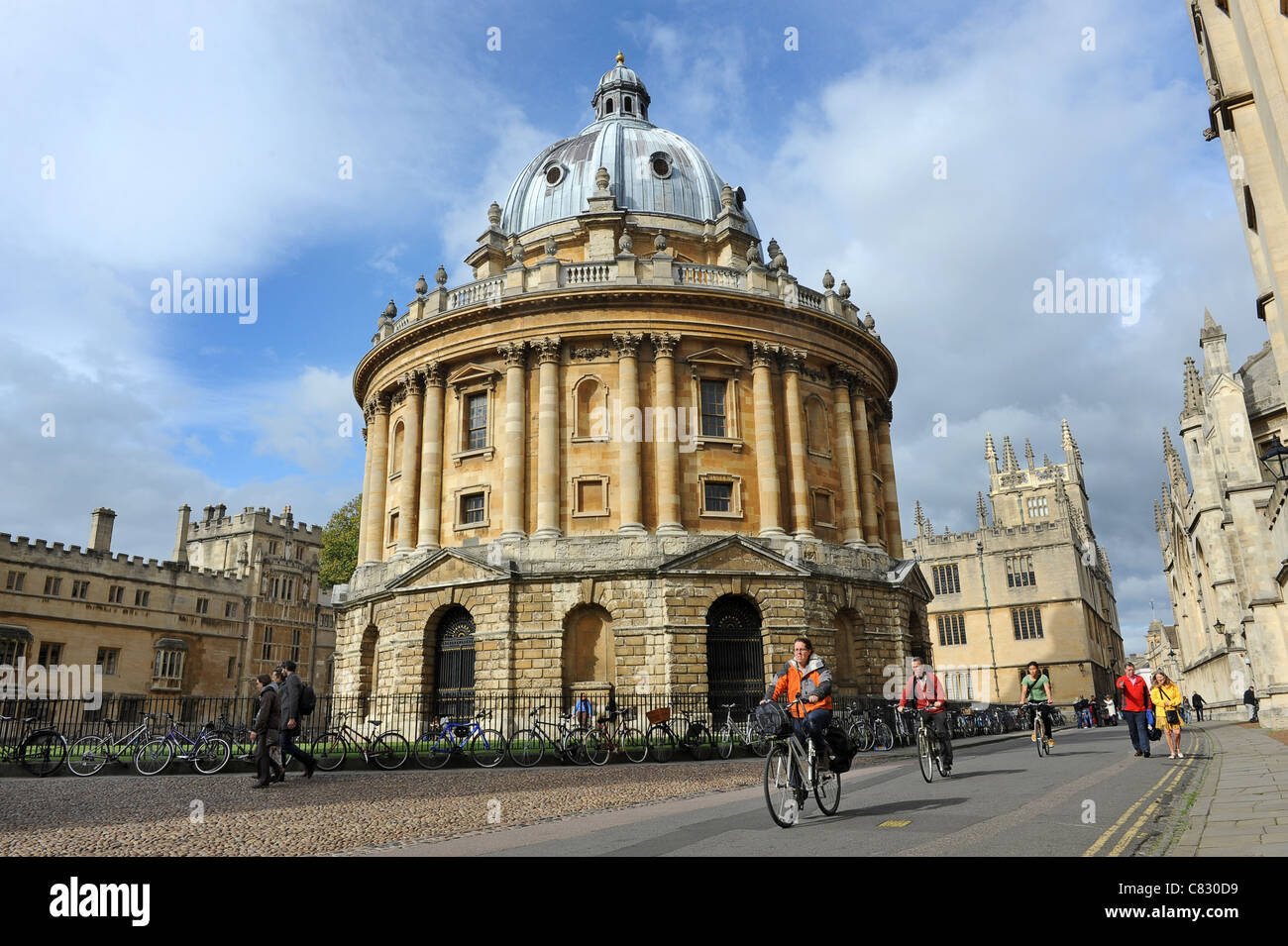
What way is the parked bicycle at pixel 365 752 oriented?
to the viewer's left

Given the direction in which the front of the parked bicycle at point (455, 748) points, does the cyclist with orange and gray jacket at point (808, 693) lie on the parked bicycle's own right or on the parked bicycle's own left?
on the parked bicycle's own right

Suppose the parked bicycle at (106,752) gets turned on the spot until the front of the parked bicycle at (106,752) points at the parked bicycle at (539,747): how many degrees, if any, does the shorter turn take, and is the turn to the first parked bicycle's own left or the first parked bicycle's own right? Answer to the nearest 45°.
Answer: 0° — it already faces it

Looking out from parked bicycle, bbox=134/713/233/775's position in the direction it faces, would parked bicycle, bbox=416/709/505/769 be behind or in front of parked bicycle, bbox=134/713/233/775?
behind

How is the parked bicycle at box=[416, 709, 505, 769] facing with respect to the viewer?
to the viewer's right

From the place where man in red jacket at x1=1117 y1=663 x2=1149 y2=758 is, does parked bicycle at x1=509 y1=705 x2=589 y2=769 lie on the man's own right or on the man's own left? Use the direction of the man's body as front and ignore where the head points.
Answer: on the man's own right

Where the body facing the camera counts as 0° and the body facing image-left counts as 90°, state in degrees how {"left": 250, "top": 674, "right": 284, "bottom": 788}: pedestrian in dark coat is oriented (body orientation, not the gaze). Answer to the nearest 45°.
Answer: approximately 90°

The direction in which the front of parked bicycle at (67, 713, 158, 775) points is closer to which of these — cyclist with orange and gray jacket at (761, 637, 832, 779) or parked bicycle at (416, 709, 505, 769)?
the parked bicycle

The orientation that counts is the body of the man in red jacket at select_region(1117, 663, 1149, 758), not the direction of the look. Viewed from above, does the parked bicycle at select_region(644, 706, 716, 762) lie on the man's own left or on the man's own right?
on the man's own right

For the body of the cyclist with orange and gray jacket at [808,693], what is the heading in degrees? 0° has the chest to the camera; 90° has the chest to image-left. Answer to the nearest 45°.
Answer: approximately 45°

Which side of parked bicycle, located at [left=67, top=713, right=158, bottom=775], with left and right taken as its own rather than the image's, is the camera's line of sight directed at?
right
